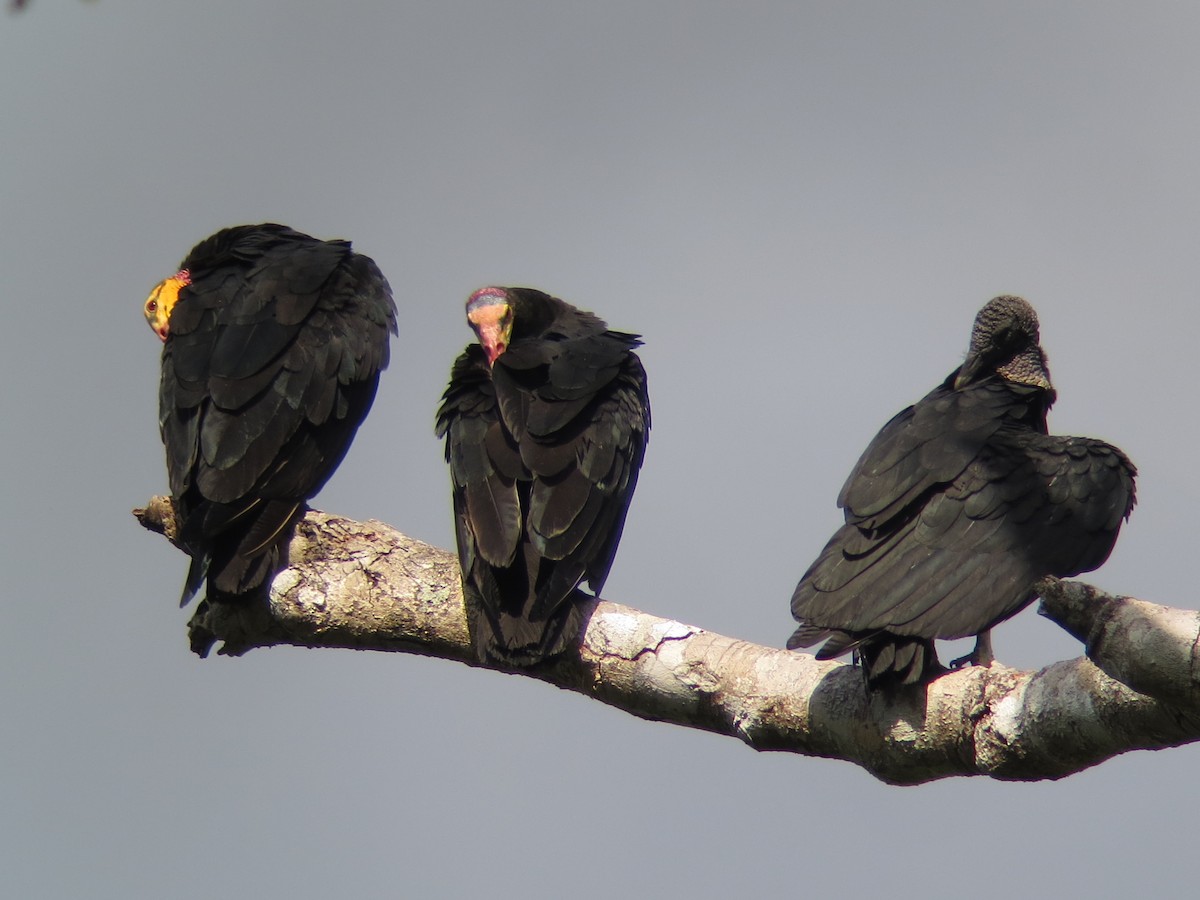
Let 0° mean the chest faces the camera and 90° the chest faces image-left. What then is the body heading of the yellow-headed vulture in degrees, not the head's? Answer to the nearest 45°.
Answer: approximately 225°

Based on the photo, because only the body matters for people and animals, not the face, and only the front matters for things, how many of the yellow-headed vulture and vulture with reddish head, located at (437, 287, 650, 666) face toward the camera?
0

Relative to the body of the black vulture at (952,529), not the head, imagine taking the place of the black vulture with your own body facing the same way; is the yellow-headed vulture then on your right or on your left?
on your left

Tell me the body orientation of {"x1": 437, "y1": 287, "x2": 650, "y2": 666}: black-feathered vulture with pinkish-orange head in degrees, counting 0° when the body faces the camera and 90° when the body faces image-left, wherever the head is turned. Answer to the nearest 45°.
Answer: approximately 180°

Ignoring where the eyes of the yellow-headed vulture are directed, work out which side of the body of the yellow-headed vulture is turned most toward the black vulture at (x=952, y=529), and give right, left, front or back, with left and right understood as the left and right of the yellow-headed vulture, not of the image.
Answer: right

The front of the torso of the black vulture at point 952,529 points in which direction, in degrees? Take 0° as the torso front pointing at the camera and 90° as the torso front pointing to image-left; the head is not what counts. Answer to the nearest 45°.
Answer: approximately 225°
